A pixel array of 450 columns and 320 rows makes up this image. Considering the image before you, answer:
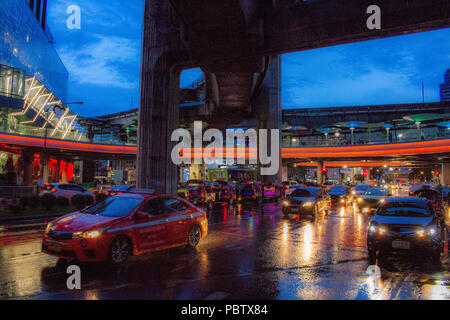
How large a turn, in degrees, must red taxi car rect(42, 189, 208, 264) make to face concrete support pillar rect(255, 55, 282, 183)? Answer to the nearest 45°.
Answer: approximately 180°

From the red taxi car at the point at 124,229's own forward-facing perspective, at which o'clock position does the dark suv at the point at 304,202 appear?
The dark suv is roughly at 6 o'clock from the red taxi car.

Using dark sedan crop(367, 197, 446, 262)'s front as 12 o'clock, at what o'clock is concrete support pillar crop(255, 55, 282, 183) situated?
The concrete support pillar is roughly at 5 o'clock from the dark sedan.

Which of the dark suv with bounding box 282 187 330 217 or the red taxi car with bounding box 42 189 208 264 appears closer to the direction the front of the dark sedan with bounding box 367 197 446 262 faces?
the red taxi car

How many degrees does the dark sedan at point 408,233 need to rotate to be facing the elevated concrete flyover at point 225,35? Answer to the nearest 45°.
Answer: approximately 135° to its right

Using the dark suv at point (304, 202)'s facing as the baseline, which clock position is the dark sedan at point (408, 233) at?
the dark sedan at point (408, 233) is roughly at 10 o'clock from the dark suv at point (304, 202).

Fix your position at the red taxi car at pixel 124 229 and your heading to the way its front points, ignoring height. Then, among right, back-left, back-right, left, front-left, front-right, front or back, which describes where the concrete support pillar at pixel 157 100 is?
back-right

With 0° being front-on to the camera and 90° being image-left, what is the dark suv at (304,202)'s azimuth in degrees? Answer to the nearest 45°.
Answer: approximately 45°

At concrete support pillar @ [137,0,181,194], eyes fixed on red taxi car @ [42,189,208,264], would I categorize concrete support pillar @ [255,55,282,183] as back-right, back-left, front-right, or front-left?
back-left

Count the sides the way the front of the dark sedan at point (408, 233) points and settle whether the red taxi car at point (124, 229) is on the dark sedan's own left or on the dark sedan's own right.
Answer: on the dark sedan's own right

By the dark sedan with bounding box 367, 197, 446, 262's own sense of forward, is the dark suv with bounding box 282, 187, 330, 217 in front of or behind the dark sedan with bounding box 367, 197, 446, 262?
behind
